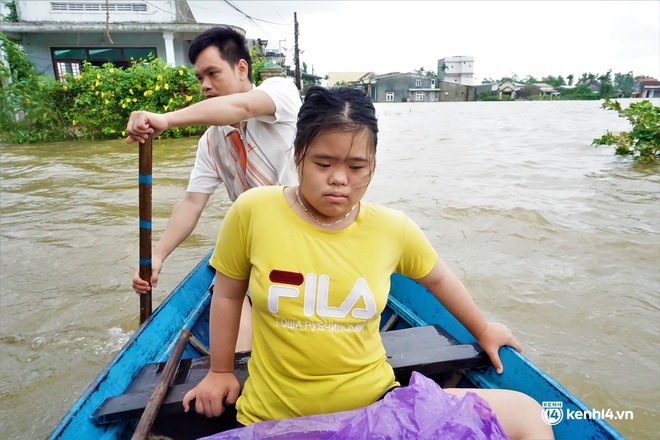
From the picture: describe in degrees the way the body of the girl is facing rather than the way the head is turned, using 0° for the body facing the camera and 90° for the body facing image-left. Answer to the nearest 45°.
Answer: approximately 0°

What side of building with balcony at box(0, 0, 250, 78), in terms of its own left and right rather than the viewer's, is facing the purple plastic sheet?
front

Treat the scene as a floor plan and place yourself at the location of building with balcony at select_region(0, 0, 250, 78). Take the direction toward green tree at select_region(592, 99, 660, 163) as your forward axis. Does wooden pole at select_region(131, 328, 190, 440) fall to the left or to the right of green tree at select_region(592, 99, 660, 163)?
right

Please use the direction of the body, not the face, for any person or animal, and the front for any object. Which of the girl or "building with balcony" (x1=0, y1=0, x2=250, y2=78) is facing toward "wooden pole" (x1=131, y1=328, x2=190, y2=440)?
the building with balcony

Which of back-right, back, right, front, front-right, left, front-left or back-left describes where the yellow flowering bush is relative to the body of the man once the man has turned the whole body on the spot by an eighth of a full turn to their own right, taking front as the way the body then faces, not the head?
right

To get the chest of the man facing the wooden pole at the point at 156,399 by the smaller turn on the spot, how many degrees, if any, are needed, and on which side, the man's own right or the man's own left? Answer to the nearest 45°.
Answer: approximately 45° to the man's own left

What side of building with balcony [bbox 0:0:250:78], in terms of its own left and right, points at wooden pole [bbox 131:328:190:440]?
front

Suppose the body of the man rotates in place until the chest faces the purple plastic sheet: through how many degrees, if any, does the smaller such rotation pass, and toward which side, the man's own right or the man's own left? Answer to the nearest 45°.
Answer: approximately 45° to the man's own left

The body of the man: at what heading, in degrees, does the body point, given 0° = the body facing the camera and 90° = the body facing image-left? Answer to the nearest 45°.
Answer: approximately 45°

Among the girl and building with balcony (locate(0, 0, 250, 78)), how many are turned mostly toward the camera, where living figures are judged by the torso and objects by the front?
2

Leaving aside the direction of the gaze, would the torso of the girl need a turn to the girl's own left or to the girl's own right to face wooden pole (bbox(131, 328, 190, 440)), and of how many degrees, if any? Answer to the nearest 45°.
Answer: approximately 90° to the girl's own right
